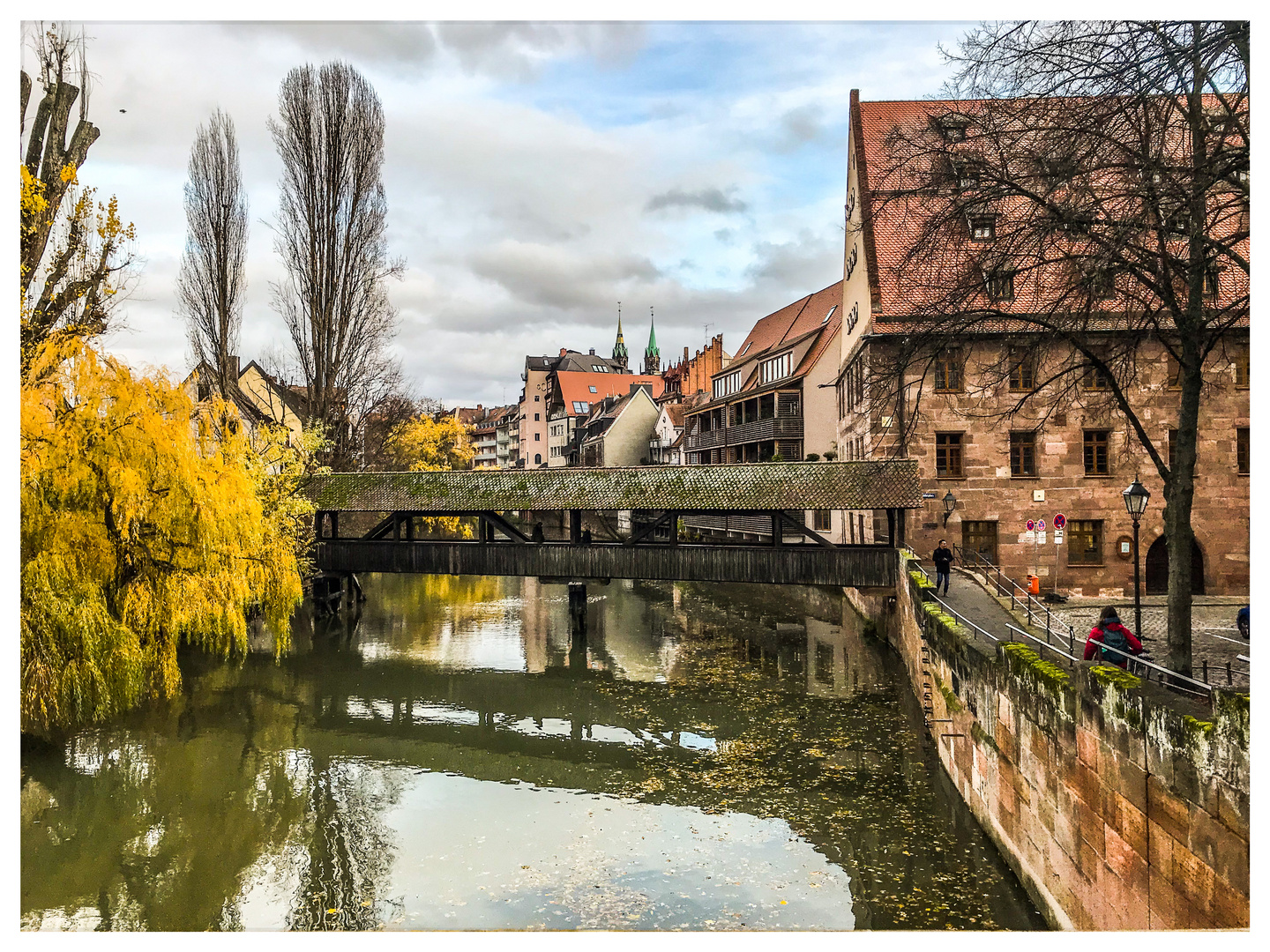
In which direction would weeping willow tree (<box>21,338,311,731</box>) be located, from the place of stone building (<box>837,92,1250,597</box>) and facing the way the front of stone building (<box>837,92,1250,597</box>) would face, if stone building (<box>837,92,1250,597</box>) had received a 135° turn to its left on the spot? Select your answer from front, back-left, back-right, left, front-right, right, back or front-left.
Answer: back

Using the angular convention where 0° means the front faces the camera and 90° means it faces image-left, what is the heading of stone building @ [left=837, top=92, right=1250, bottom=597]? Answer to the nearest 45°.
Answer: approximately 0°

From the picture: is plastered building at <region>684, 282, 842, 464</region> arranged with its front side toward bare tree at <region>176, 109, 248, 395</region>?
yes

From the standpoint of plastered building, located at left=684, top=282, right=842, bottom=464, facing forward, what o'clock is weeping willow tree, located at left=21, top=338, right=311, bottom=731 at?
The weeping willow tree is roughly at 11 o'clock from the plastered building.

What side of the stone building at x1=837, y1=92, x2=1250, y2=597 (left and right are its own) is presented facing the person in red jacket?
front

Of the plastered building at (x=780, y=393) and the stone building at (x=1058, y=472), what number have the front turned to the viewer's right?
0

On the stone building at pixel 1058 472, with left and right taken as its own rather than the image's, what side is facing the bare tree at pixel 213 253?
right

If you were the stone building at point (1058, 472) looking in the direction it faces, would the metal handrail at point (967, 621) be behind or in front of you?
in front

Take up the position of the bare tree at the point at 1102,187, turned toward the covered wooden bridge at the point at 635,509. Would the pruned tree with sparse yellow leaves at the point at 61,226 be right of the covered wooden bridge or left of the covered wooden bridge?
left

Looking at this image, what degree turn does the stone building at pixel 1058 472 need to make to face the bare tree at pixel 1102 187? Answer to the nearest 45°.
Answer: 0° — it already faces it

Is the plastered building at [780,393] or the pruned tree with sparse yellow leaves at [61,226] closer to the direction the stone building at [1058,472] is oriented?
the pruned tree with sparse yellow leaves

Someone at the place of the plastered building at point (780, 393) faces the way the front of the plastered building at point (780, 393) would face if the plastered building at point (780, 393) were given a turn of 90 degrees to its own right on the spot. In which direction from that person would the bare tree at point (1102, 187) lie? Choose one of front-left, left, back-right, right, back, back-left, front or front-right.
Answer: back-left
